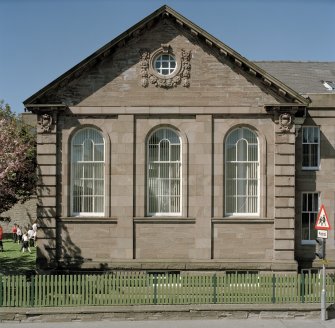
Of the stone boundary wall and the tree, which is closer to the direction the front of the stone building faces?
the stone boundary wall

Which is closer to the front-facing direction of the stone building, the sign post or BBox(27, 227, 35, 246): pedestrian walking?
the sign post

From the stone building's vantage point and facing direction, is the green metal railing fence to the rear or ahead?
ahead

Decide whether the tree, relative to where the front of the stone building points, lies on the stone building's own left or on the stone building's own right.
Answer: on the stone building's own right

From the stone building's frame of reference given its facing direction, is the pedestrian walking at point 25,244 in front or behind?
behind

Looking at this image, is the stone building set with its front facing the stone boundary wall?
yes

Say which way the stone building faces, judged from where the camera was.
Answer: facing the viewer

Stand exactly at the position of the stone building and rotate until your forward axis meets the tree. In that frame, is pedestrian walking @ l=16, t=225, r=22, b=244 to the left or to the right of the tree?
right
